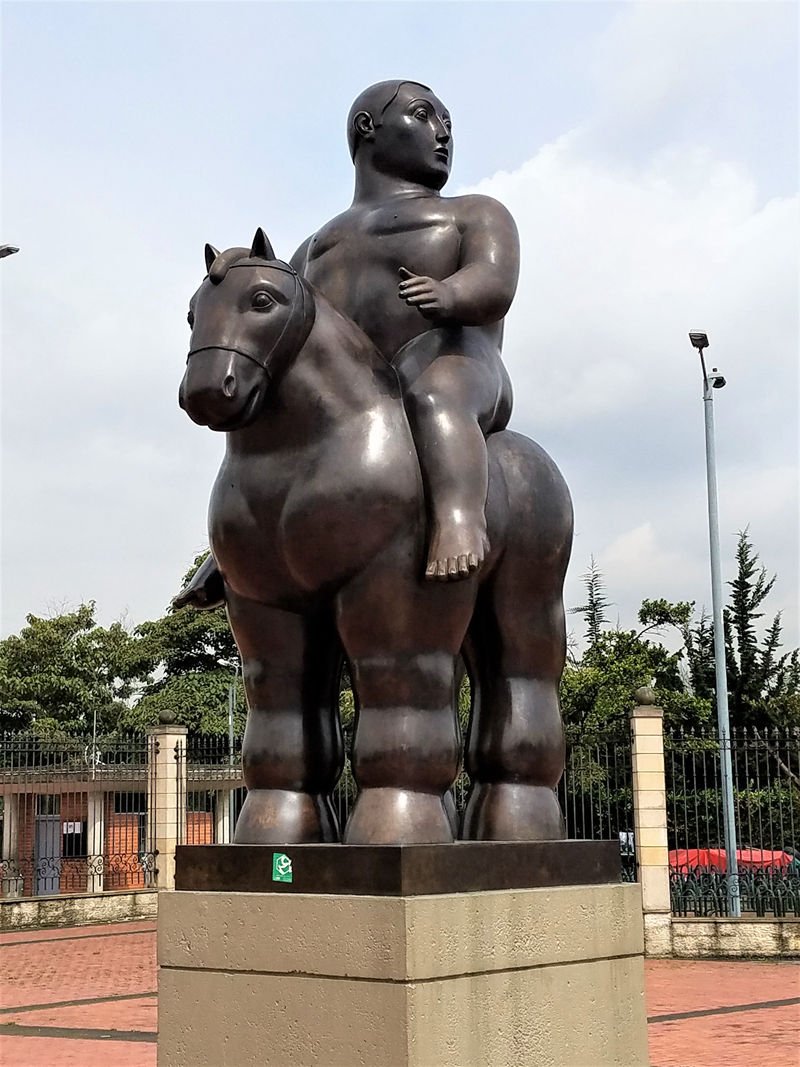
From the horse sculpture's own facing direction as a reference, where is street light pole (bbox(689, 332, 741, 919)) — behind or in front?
behind

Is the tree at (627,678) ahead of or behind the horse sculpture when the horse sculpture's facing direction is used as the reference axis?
behind

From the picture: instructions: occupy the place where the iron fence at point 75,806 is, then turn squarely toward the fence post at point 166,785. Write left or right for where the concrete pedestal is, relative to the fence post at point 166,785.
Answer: right

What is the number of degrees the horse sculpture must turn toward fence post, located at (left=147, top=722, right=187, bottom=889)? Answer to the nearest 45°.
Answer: approximately 135° to its right

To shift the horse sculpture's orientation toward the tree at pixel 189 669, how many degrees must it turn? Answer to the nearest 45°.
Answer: approximately 135° to its right

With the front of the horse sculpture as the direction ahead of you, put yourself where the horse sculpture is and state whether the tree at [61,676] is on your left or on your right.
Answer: on your right

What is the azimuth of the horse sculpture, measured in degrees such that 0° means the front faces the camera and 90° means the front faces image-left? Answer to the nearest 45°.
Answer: approximately 45°

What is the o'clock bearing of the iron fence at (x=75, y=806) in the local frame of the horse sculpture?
The iron fence is roughly at 4 o'clock from the horse sculpture.

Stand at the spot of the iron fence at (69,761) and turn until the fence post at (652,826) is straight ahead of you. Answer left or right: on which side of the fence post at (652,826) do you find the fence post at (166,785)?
left
